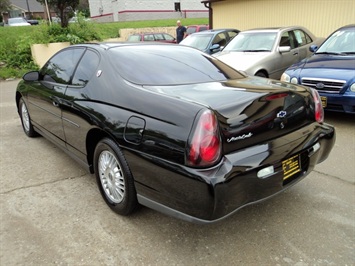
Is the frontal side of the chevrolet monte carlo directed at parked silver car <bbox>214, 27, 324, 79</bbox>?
no

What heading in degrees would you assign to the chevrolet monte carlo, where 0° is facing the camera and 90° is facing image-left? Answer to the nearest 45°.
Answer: approximately 135°

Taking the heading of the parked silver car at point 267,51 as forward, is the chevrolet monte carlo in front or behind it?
in front

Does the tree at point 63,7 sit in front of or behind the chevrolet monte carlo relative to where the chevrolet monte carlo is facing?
in front

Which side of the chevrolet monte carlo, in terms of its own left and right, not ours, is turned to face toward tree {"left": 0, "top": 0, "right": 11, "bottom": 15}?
front

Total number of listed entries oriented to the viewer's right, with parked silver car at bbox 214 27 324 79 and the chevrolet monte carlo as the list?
0

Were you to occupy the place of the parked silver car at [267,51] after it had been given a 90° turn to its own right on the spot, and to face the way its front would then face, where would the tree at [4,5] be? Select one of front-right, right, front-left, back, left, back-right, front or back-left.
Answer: front

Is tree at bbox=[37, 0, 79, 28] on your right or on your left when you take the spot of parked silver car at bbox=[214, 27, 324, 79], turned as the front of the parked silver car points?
on your right

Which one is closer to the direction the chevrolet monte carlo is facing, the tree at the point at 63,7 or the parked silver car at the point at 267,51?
the tree

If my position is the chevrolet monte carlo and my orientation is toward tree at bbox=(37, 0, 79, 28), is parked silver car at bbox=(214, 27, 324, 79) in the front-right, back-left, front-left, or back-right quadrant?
front-right
